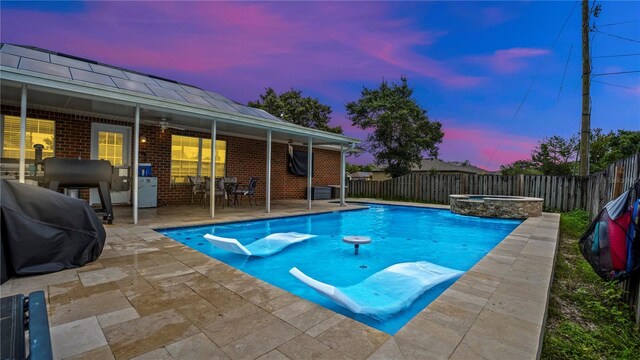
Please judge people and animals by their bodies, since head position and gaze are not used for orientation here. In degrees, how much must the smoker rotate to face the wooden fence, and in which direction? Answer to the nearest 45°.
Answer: approximately 90° to its left

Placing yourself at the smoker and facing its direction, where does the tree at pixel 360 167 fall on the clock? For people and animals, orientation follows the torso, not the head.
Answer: The tree is roughly at 8 o'clock from the smoker.

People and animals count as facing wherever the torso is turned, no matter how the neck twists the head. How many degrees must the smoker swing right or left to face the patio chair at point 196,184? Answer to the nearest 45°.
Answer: approximately 135° to its left

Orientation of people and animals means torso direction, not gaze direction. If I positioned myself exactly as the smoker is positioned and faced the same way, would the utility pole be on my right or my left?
on my left

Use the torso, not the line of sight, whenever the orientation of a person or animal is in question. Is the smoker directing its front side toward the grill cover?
yes

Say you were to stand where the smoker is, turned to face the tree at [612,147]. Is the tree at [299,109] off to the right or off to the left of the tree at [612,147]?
left

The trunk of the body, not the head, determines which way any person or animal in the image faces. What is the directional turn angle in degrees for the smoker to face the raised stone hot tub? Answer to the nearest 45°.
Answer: approximately 90° to its left

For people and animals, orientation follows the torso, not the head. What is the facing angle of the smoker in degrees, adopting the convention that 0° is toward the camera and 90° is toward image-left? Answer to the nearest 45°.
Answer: approximately 0°
